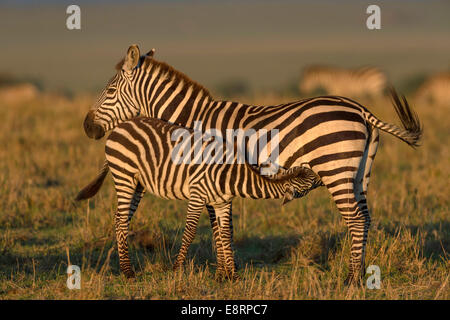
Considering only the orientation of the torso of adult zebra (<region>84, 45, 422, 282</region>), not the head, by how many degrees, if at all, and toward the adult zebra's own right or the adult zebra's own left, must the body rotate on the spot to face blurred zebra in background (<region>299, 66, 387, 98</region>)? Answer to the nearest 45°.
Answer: approximately 90° to the adult zebra's own right

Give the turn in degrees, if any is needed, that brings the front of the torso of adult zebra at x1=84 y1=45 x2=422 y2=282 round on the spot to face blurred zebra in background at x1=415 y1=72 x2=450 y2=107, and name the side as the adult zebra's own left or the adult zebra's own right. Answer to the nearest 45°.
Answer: approximately 90° to the adult zebra's own right

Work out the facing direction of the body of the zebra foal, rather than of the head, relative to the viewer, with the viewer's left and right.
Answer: facing to the right of the viewer

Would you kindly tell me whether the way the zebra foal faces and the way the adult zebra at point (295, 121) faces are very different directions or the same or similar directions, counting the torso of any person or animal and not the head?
very different directions

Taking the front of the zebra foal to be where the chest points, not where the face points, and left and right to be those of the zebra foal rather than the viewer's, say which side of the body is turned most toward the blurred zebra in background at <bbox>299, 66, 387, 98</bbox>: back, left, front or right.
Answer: left

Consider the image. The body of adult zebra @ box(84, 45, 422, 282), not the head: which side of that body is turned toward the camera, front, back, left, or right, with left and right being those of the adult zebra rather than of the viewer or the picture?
left
